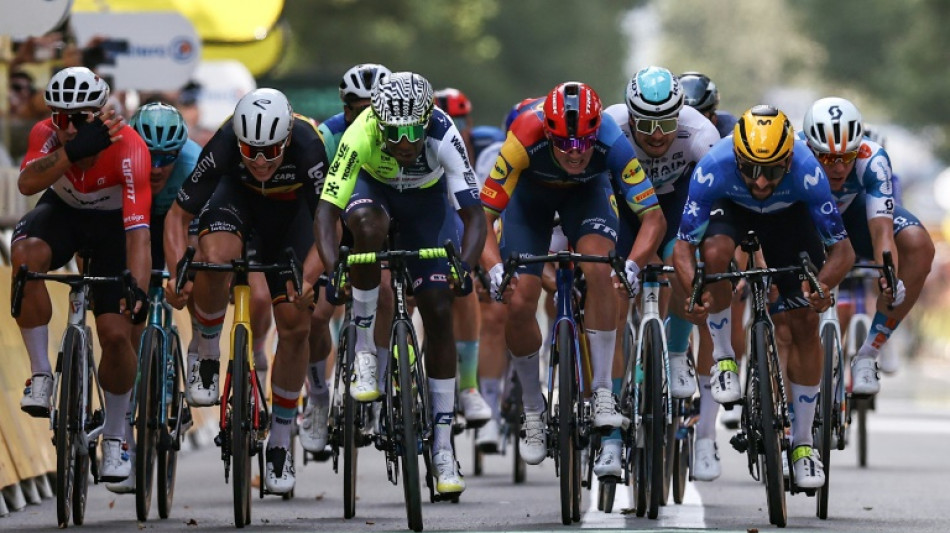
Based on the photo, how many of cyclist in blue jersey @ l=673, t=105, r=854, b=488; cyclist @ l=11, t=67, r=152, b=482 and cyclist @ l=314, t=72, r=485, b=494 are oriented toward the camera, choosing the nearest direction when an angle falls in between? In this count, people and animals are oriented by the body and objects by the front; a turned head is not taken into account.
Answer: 3

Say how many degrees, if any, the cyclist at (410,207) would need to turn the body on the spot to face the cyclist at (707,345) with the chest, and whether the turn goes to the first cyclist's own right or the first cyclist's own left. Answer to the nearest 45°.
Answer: approximately 135° to the first cyclist's own left

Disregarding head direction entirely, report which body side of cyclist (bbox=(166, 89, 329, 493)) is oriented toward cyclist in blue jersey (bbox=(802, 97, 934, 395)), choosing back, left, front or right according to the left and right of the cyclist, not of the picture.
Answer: left

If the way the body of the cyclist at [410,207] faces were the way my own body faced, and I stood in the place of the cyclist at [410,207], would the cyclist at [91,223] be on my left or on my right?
on my right

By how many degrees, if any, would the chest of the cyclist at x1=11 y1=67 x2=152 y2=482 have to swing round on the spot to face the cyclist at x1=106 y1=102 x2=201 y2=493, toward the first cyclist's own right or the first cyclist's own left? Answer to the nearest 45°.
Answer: approximately 135° to the first cyclist's own left

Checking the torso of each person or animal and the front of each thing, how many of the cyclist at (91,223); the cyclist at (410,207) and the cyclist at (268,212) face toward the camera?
3

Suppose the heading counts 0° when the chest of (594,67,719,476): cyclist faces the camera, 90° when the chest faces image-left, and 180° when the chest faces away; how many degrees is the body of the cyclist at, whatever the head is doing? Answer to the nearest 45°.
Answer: approximately 0°

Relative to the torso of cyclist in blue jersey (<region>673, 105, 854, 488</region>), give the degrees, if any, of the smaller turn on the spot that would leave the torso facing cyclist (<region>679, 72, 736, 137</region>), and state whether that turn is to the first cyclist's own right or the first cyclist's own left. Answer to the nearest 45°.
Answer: approximately 180°
